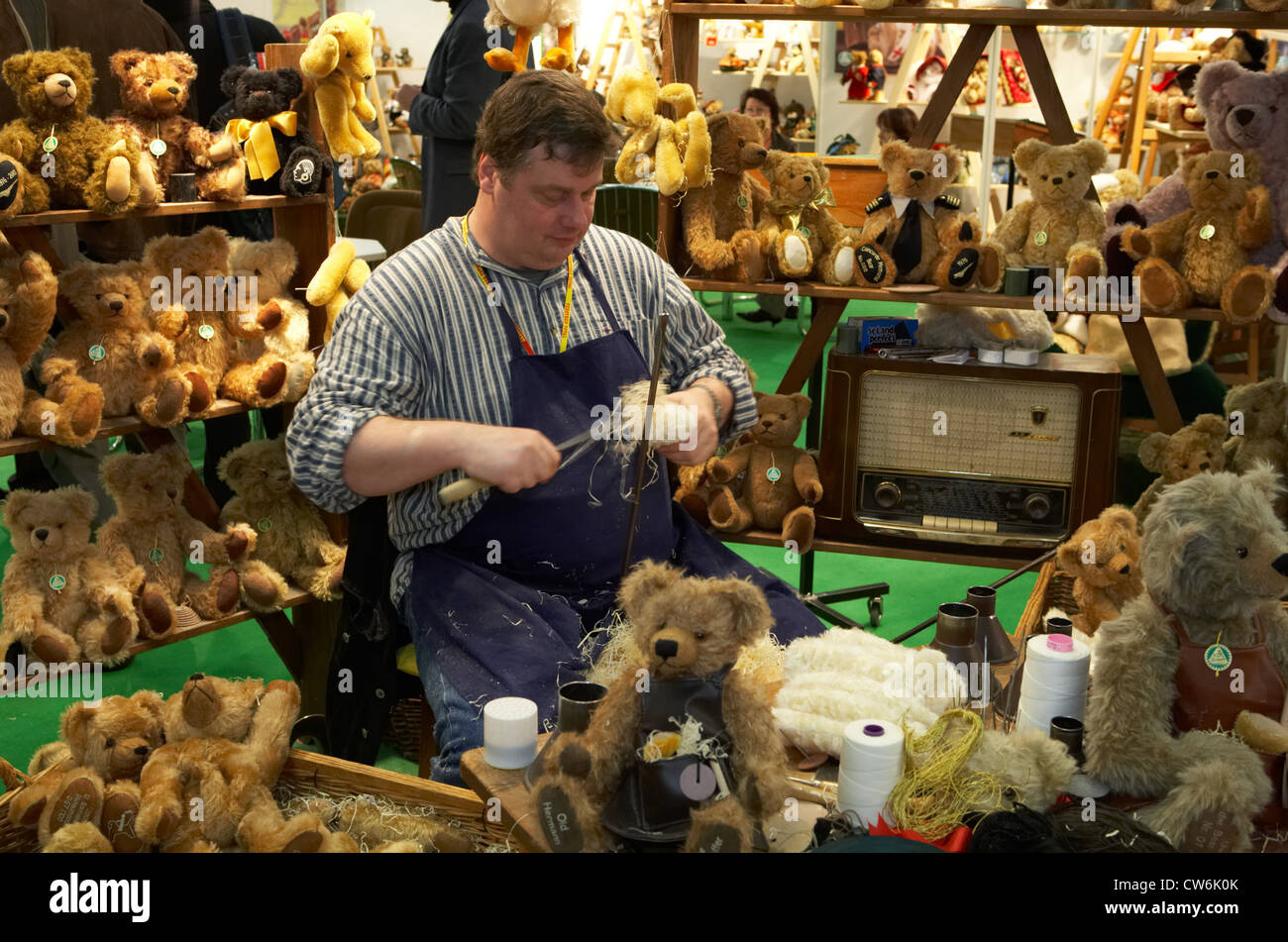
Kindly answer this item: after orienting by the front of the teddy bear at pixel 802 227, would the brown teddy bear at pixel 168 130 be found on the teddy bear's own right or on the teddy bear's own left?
on the teddy bear's own right

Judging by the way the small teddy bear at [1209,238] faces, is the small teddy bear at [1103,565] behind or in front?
in front

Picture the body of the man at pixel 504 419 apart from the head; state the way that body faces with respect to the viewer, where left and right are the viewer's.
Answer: facing the viewer and to the right of the viewer

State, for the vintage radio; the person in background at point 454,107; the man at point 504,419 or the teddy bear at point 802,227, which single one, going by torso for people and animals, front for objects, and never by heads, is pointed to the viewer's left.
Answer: the person in background

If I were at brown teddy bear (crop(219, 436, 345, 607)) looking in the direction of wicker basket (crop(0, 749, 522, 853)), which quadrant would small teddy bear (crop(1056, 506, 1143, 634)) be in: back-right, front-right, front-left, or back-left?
front-left

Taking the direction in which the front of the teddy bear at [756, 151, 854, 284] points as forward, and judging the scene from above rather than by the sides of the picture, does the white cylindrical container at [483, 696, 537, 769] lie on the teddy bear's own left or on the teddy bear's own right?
on the teddy bear's own right

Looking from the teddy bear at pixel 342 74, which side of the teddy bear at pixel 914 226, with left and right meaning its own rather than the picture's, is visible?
right

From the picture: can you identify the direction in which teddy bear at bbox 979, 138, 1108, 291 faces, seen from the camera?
facing the viewer

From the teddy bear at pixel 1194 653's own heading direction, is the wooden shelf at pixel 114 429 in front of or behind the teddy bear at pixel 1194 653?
behind

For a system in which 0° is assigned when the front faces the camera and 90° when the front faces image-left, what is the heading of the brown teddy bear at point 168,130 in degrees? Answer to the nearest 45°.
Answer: approximately 315°

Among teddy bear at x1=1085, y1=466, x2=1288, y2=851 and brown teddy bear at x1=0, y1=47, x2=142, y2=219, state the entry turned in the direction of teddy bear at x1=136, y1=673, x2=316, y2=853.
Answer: the brown teddy bear

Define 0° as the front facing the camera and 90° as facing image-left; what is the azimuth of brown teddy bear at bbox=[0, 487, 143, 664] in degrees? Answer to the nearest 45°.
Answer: approximately 0°

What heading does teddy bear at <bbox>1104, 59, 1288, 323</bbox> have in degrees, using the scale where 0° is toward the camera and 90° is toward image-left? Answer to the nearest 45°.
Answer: approximately 45°
